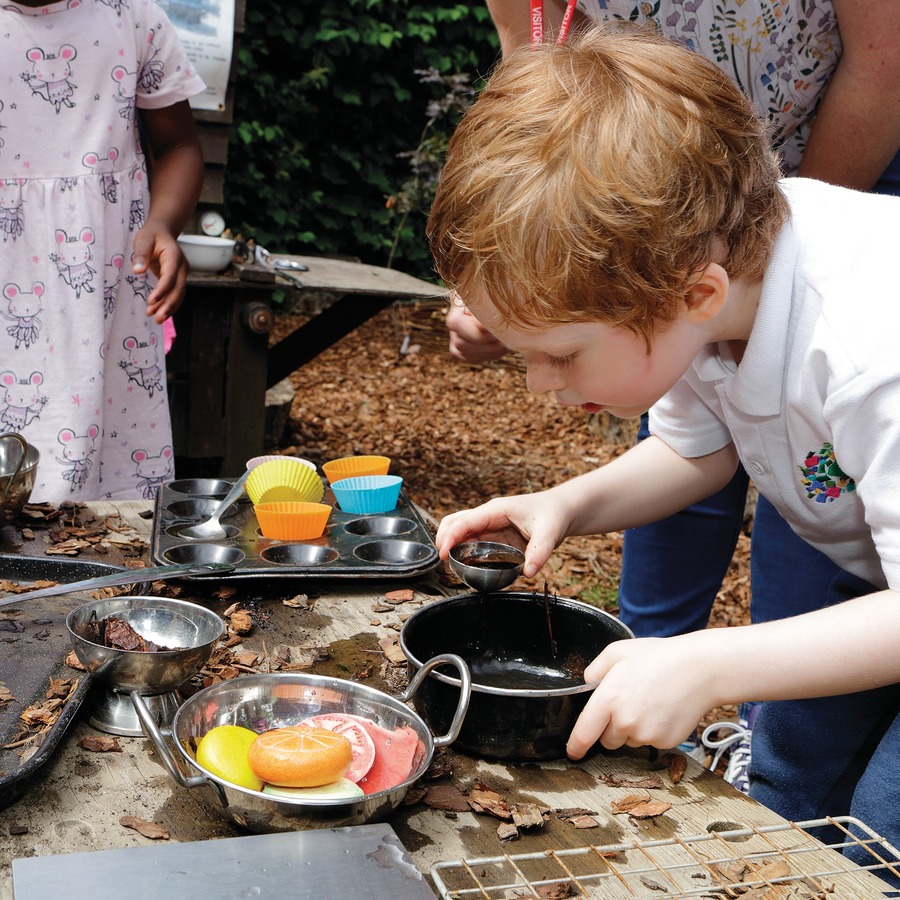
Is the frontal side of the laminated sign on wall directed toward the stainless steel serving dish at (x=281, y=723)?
yes

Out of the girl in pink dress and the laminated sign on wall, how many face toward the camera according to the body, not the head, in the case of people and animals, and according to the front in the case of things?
2

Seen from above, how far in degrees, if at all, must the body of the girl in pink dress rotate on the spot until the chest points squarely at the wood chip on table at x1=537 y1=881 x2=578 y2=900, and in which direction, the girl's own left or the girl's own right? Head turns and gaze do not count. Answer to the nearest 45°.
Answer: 0° — they already face it

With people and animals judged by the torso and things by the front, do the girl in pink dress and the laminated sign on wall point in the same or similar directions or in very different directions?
same or similar directions

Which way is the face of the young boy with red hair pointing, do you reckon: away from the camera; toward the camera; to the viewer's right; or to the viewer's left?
to the viewer's left

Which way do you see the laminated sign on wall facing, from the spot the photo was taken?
facing the viewer

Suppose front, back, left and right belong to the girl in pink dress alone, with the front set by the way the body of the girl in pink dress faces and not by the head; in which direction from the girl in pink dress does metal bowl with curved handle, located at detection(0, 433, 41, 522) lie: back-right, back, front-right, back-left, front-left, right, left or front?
front

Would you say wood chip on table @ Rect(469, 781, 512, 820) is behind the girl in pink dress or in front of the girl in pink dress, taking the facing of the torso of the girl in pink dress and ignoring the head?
in front

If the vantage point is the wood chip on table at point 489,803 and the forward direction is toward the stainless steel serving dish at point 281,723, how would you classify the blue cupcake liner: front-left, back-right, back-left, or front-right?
front-right

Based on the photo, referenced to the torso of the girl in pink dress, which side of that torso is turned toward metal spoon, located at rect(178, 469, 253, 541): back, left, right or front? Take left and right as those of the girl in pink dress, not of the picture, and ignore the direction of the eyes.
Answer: front

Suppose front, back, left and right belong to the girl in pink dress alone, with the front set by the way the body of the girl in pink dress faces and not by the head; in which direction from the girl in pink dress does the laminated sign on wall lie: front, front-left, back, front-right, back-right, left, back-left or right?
back

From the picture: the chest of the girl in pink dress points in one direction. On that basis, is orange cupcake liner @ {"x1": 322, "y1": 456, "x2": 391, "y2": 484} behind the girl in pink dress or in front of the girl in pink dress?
in front

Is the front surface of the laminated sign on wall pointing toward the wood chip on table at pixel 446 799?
yes

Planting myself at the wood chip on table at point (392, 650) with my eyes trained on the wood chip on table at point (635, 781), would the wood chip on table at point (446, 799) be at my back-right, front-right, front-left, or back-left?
front-right

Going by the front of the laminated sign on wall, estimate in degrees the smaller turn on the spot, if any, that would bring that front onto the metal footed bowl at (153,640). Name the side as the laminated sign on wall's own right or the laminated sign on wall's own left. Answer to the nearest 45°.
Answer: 0° — it already faces it

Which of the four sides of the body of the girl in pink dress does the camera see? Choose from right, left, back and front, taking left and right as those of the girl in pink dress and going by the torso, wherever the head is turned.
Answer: front

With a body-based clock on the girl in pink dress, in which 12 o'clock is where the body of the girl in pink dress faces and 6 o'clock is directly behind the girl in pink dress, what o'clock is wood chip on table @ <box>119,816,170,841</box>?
The wood chip on table is roughly at 12 o'clock from the girl in pink dress.

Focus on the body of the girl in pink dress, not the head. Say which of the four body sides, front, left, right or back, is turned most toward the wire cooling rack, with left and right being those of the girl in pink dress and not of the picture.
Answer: front
